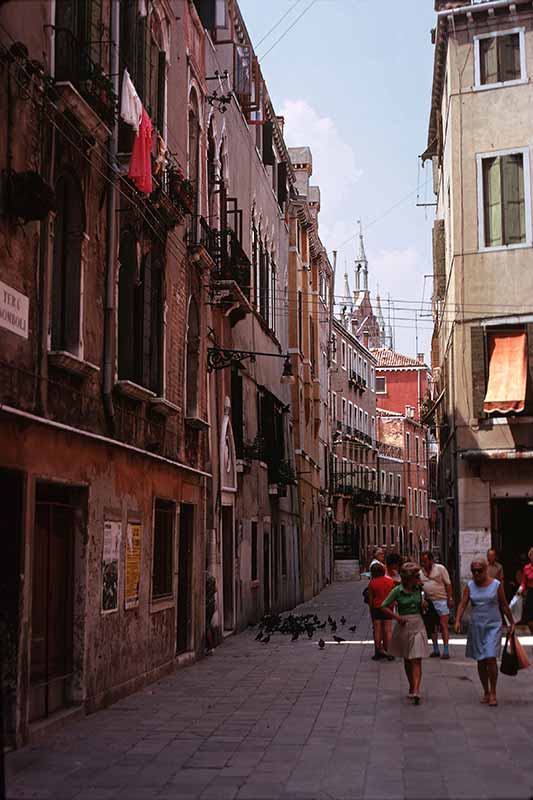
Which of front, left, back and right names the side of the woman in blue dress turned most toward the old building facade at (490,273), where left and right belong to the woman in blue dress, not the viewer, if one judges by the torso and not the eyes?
back

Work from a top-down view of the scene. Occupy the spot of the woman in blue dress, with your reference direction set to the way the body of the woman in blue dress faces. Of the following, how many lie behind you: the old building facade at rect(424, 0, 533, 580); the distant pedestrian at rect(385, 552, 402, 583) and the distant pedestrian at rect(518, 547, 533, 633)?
3
